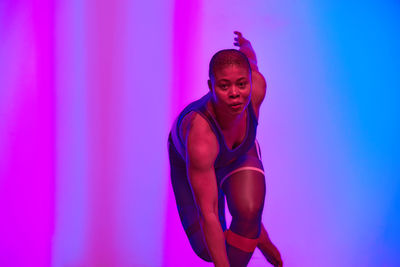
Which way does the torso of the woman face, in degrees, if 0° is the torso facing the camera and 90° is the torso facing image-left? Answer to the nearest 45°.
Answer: approximately 315°
